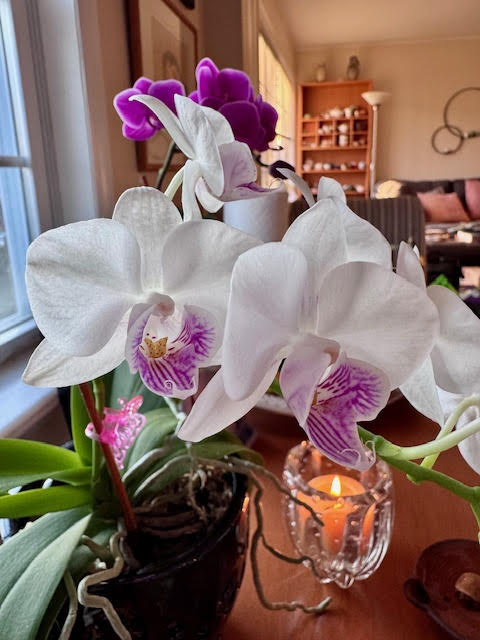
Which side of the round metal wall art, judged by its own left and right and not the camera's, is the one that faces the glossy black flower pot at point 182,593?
front

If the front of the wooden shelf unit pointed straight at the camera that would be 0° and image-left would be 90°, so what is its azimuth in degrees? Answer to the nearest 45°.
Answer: approximately 0°

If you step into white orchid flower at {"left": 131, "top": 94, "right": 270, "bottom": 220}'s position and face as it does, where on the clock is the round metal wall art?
The round metal wall art is roughly at 10 o'clock from the white orchid flower.

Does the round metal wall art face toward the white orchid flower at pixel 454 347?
yes

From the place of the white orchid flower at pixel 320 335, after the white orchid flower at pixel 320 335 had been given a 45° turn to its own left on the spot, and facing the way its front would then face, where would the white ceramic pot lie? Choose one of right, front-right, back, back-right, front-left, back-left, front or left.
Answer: left
